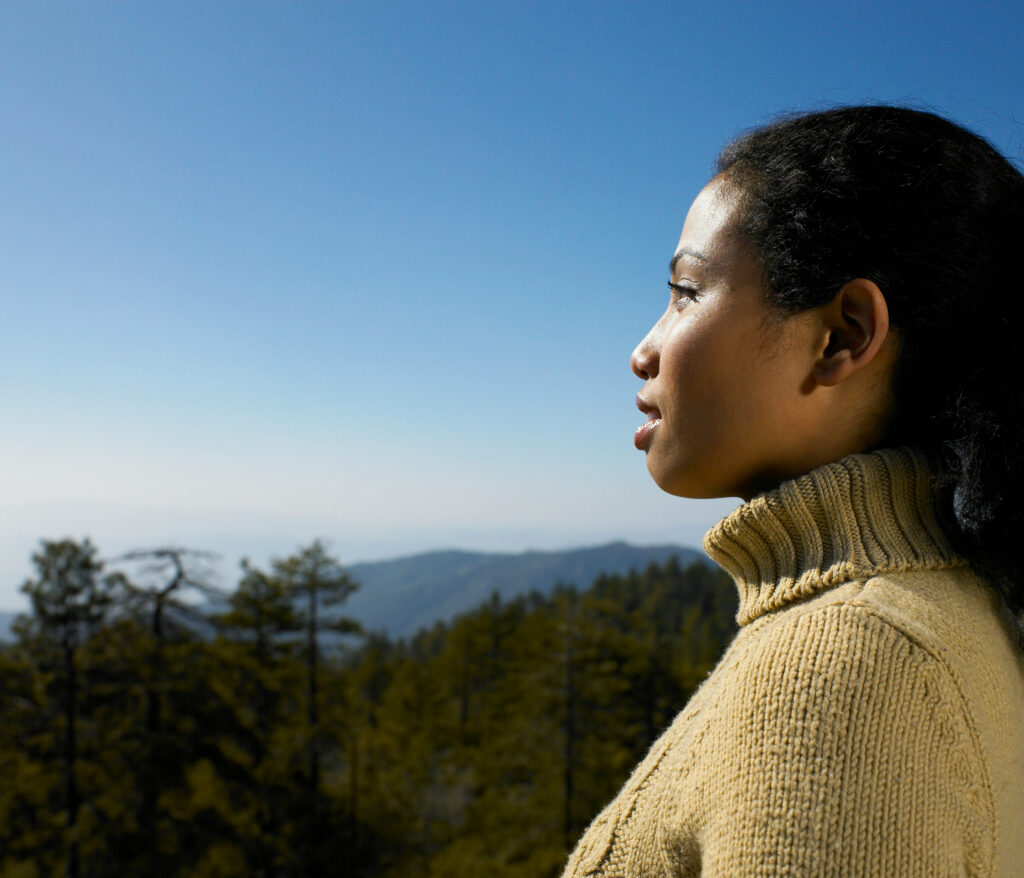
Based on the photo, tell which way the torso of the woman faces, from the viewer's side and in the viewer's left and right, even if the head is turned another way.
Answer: facing to the left of the viewer

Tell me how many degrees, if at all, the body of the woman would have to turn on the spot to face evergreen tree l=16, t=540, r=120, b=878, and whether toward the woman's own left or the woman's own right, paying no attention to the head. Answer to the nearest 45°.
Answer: approximately 45° to the woman's own right

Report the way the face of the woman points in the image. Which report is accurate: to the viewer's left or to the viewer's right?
to the viewer's left

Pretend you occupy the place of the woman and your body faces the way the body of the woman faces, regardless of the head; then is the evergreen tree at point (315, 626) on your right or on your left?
on your right
